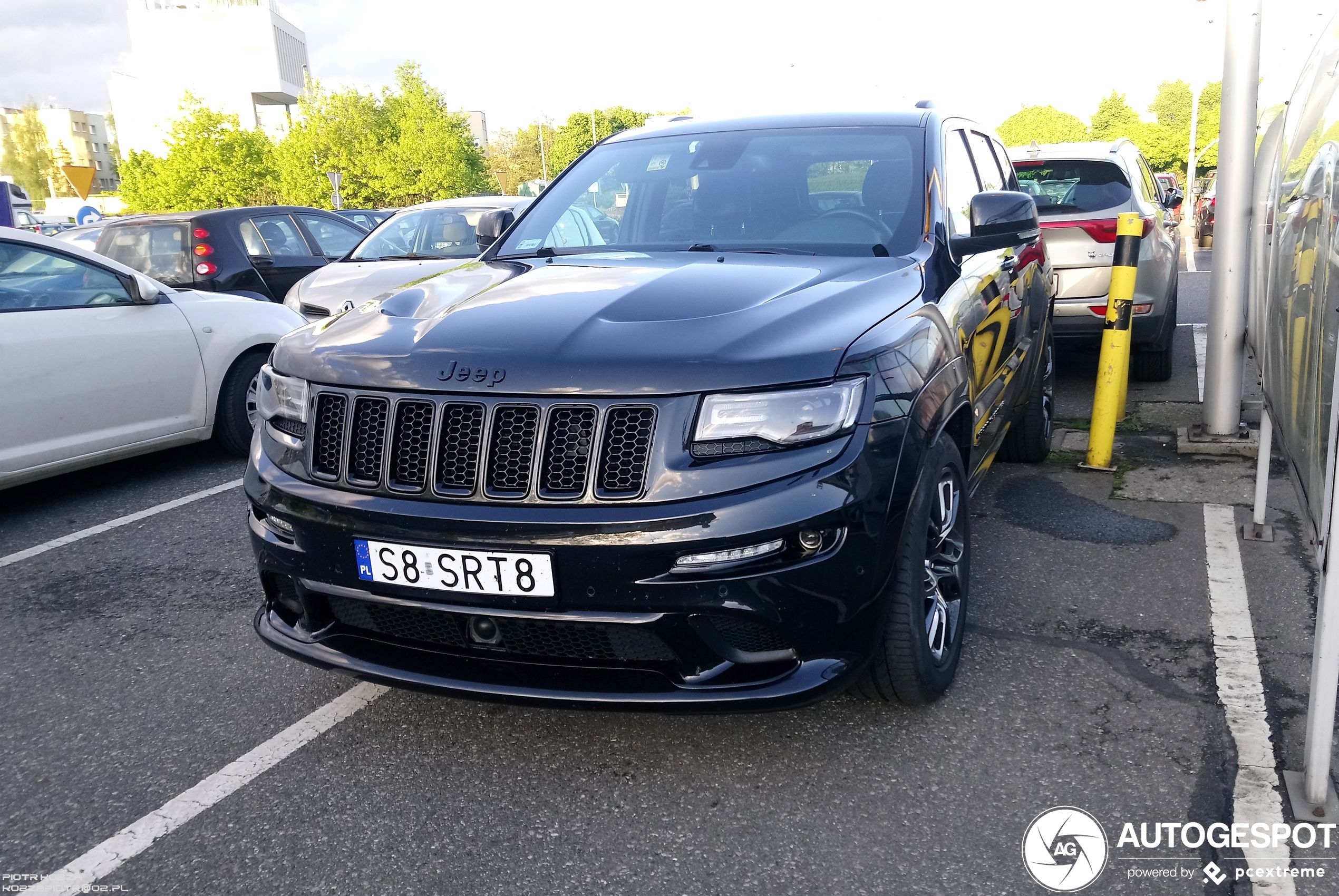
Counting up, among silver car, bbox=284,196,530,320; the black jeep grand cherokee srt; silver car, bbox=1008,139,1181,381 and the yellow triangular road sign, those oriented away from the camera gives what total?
1

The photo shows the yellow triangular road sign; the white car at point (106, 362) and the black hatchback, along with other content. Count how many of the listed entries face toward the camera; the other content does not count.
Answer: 1

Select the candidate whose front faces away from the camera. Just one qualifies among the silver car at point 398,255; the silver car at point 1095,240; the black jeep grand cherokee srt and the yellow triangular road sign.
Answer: the silver car at point 1095,240

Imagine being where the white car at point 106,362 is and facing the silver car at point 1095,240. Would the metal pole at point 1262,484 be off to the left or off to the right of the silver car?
right

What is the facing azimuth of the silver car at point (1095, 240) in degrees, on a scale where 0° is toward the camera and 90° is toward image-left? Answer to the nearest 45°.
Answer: approximately 180°

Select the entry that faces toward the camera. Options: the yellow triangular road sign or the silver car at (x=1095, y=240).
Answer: the yellow triangular road sign

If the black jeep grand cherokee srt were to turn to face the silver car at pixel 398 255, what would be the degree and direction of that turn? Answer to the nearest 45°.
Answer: approximately 135° to its right

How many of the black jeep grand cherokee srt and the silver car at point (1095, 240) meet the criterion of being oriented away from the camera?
1

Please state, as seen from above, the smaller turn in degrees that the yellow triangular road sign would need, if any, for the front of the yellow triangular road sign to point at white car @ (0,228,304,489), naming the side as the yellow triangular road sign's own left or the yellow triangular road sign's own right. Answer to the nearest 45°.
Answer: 0° — it already faces it

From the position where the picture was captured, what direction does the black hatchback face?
facing away from the viewer and to the right of the viewer

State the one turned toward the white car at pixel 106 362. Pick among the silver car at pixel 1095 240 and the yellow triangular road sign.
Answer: the yellow triangular road sign

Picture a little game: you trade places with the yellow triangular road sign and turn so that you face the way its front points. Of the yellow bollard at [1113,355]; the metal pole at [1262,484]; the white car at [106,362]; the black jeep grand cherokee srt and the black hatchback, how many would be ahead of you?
5

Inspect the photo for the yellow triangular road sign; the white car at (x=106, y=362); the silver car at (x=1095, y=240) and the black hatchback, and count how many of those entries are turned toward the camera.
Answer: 1

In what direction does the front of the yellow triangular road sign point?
toward the camera

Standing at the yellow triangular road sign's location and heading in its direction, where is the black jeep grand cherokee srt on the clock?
The black jeep grand cherokee srt is roughly at 12 o'clock from the yellow triangular road sign.

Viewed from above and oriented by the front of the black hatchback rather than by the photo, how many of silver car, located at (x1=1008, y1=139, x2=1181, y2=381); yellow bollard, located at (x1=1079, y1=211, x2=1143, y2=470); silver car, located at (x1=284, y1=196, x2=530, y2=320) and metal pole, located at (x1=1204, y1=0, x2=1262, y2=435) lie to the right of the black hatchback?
4

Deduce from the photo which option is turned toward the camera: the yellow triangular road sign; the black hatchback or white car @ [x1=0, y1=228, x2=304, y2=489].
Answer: the yellow triangular road sign
